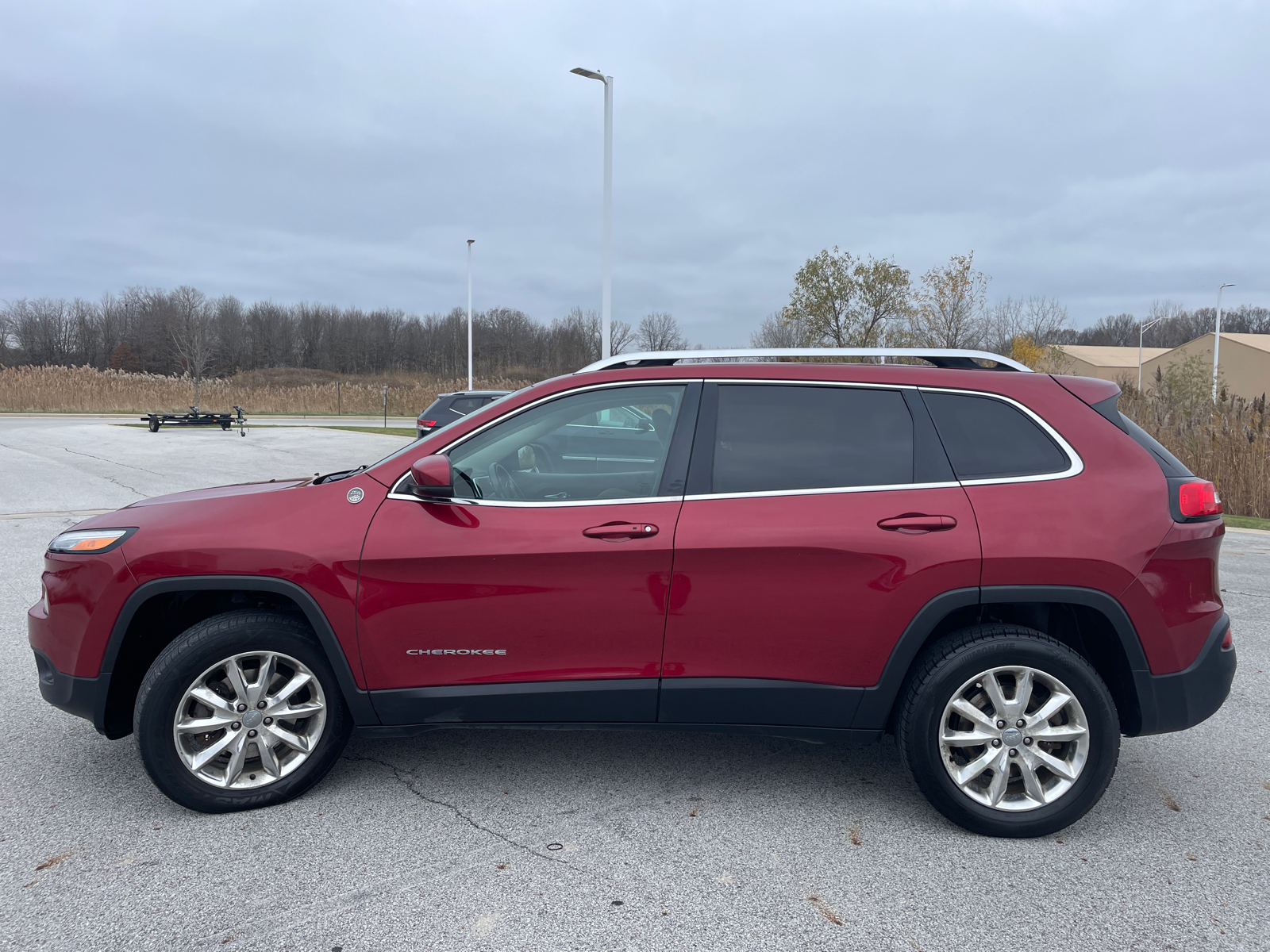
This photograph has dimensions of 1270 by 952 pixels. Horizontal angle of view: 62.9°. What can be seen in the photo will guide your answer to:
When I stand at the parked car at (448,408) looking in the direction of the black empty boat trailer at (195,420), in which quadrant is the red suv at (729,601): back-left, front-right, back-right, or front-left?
back-left

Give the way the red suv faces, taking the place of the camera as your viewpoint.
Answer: facing to the left of the viewer

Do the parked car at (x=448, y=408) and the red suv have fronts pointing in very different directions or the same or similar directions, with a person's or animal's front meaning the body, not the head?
very different directions

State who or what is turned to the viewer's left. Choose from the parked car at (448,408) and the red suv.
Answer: the red suv

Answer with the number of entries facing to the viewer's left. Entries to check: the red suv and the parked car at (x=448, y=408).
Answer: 1

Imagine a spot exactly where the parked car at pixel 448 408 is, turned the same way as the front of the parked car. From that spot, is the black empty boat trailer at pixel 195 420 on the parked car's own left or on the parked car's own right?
on the parked car's own left

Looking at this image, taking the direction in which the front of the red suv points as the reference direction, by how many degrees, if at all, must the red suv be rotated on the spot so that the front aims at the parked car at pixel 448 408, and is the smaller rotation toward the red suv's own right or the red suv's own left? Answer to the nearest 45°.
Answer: approximately 90° to the red suv's own right

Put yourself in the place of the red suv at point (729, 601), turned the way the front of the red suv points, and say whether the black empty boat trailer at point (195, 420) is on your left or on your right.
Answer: on your right
